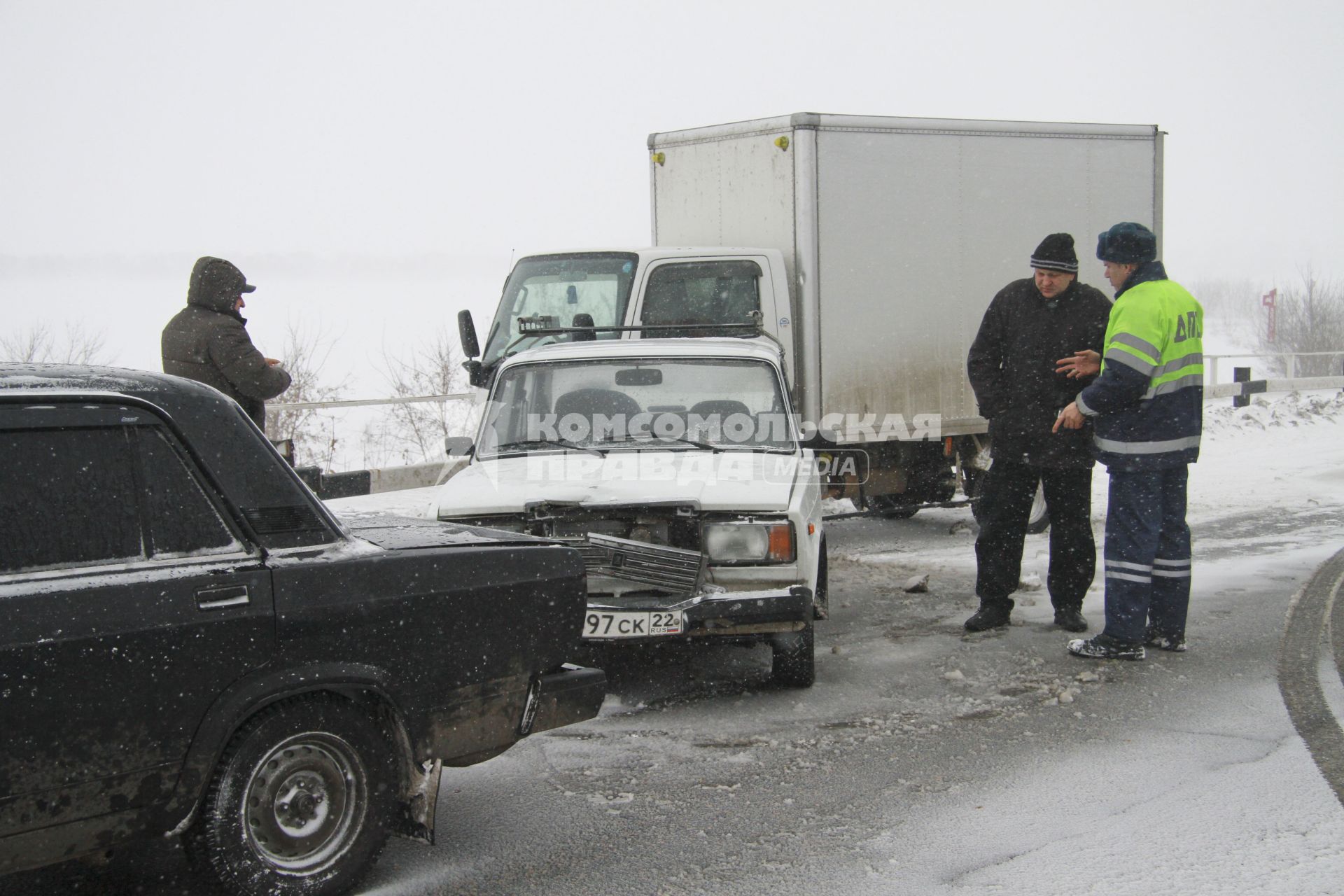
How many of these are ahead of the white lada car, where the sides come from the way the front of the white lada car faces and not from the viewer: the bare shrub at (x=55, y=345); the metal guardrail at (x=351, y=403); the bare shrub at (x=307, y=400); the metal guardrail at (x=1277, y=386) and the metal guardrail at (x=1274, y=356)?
0

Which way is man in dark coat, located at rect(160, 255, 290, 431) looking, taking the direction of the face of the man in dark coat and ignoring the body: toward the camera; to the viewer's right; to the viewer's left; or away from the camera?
to the viewer's right

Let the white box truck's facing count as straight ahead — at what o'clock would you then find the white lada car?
The white lada car is roughly at 11 o'clock from the white box truck.

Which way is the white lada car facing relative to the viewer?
toward the camera

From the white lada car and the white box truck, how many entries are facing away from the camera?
0

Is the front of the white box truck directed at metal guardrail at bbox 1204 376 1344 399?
no

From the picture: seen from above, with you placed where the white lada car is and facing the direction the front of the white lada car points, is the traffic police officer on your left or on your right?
on your left

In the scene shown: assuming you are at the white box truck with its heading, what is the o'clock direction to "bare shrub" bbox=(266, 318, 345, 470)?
The bare shrub is roughly at 3 o'clock from the white box truck.

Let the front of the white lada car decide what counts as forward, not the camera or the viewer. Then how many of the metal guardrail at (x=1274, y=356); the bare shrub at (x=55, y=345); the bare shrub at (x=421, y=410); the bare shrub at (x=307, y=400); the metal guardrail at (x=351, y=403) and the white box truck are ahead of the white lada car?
0

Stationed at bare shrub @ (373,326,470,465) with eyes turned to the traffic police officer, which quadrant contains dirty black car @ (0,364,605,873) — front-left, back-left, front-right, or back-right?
front-right

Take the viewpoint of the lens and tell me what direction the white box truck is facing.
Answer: facing the viewer and to the left of the viewer

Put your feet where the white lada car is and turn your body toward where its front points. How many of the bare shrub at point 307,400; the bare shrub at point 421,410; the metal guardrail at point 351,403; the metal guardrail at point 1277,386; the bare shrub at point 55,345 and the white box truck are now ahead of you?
0

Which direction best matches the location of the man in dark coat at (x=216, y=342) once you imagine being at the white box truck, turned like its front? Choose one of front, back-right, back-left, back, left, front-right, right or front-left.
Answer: front

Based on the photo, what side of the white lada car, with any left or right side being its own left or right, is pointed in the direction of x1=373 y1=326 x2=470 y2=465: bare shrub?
back

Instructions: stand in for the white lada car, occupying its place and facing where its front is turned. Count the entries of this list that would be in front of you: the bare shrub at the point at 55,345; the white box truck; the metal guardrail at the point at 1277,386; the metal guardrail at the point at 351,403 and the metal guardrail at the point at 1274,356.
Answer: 0

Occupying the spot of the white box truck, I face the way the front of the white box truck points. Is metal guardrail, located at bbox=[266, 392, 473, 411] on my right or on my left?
on my right

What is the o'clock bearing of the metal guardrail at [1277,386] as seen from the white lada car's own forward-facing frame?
The metal guardrail is roughly at 7 o'clock from the white lada car.

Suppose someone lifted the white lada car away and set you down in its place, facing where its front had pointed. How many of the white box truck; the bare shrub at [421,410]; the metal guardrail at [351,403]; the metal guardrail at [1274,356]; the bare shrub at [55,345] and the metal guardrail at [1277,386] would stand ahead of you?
0

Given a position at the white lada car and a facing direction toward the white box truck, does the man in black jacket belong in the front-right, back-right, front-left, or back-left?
front-right

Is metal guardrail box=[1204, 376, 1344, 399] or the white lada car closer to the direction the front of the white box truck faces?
the white lada car
